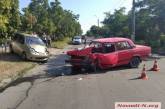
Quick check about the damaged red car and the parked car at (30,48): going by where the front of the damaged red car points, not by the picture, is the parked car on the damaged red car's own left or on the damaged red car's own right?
on the damaged red car's own right

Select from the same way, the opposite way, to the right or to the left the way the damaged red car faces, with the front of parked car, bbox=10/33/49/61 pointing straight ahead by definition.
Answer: to the right
